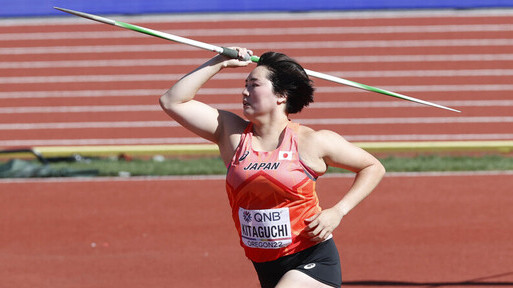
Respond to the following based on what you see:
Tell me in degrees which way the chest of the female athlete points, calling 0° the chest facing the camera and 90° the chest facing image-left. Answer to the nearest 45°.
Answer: approximately 45°
